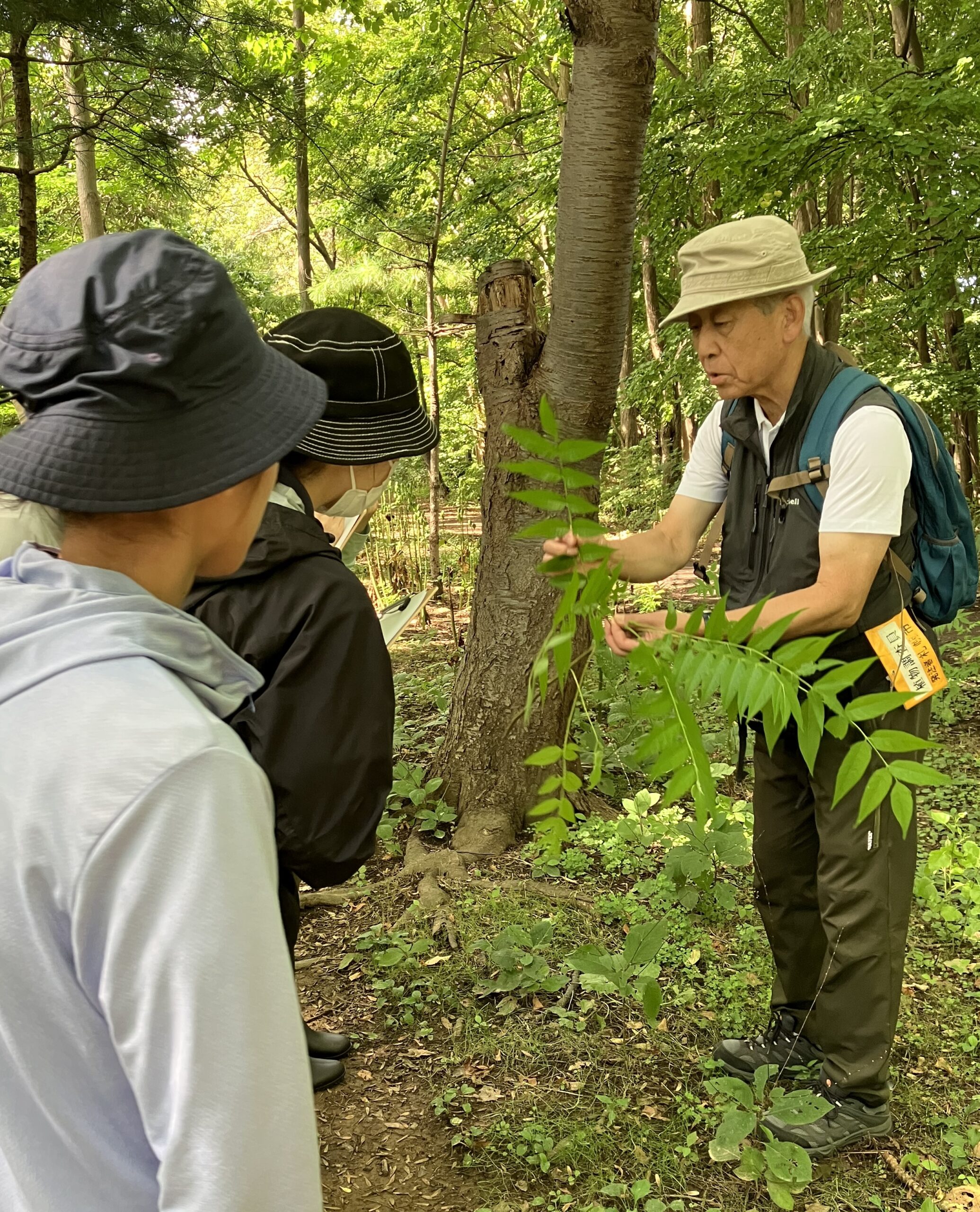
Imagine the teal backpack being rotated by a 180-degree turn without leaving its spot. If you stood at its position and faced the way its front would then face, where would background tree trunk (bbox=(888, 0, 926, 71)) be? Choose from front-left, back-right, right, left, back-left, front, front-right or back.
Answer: back-right

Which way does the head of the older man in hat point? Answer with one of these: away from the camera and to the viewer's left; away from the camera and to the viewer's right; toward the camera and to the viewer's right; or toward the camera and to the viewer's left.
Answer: toward the camera and to the viewer's left

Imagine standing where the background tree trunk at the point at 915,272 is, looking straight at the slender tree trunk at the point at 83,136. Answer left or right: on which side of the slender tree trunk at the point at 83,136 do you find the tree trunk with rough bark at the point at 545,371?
left

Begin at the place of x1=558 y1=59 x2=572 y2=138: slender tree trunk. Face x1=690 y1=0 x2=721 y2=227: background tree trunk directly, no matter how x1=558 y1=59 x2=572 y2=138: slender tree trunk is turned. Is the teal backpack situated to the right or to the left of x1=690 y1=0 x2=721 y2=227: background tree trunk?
right

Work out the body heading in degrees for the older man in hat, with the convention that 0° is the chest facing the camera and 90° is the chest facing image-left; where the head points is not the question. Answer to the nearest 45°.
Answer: approximately 45°

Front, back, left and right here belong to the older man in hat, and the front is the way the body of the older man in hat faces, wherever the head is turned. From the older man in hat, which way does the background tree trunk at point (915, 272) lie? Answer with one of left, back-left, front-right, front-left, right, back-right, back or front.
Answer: back-right

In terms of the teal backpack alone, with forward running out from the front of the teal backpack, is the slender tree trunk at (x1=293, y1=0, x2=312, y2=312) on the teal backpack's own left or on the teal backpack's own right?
on the teal backpack's own left

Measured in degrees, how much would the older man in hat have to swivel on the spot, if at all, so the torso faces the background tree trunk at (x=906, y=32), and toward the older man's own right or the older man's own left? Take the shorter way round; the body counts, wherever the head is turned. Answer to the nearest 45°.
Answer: approximately 135° to the older man's own right

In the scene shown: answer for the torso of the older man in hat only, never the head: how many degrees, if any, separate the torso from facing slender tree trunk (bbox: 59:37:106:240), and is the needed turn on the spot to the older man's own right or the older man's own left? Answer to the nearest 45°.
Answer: approximately 90° to the older man's own right

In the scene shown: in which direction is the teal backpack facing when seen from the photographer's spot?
facing away from the viewer and to the right of the viewer

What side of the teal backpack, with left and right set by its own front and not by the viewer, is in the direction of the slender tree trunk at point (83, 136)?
left
